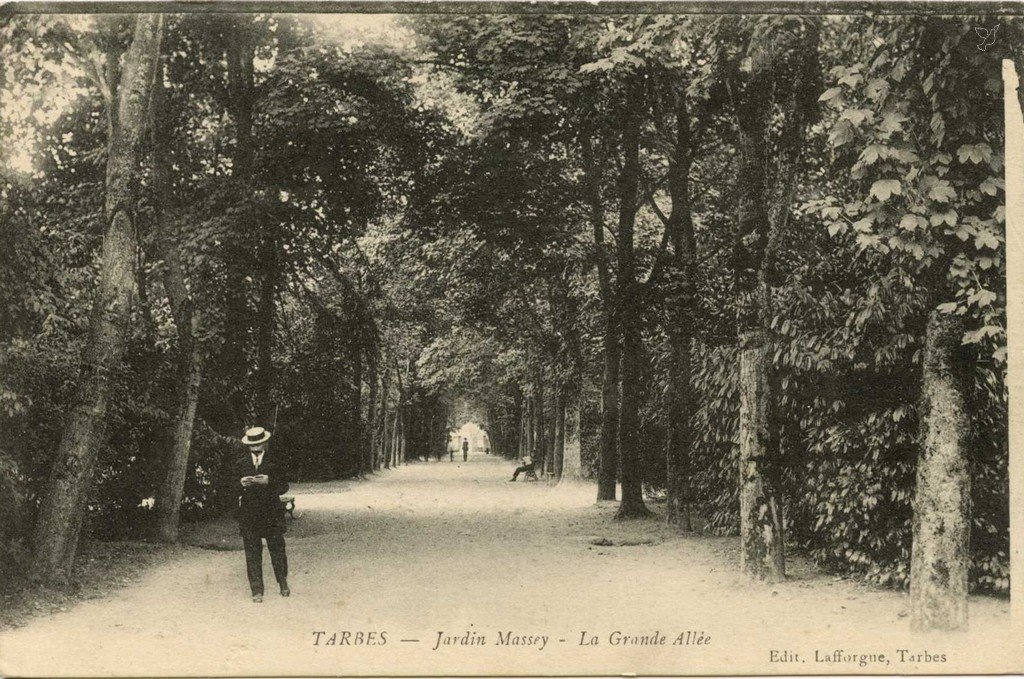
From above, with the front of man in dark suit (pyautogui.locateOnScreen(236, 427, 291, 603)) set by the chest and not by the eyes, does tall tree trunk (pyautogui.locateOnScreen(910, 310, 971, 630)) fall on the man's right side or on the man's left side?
on the man's left side

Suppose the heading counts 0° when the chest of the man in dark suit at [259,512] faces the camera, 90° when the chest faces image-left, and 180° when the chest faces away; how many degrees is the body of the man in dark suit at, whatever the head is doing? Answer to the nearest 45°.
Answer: approximately 0°

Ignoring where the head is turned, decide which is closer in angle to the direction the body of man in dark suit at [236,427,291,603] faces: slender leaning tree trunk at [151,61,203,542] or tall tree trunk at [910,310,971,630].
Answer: the tall tree trunk

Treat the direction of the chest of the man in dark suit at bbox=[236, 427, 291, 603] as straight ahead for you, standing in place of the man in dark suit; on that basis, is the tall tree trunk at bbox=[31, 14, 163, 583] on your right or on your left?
on your right

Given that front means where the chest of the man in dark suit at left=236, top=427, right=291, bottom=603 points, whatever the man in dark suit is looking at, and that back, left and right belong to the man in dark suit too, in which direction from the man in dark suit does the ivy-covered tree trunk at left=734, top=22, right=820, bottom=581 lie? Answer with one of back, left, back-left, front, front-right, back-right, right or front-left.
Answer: left
